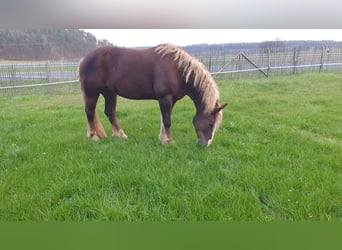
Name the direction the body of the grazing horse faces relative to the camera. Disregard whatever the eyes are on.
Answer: to the viewer's right
